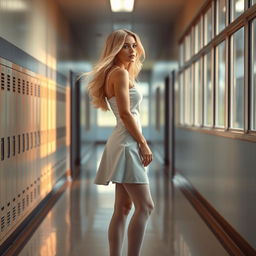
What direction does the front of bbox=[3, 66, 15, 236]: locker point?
to the viewer's right

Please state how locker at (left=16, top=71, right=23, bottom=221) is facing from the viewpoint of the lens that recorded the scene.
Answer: facing to the right of the viewer

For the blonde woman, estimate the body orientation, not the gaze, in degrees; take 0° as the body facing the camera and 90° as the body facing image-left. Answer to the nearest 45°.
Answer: approximately 270°

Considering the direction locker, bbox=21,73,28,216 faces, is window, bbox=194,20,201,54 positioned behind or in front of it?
in front

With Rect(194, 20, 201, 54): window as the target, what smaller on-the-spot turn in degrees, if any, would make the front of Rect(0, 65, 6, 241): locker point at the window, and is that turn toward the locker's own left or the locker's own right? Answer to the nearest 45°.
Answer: approximately 45° to the locker's own left

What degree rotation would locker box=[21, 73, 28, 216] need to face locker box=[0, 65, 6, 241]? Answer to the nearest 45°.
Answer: approximately 90° to its right

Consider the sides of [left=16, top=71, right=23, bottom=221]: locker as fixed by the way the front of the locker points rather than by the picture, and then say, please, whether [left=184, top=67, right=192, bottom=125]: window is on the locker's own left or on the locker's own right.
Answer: on the locker's own left

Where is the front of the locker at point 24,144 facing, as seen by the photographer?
facing to the right of the viewer

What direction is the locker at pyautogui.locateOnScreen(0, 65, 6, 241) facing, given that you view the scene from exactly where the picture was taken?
facing to the right of the viewer
